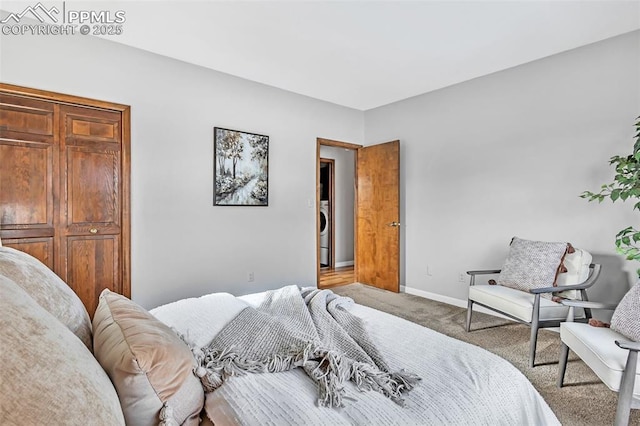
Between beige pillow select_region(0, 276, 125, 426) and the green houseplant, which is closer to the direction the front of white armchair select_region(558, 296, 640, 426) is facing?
the beige pillow

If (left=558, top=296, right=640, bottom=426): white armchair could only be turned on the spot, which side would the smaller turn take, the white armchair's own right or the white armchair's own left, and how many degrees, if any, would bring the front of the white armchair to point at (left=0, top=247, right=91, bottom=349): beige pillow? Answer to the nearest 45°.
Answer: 0° — it already faces it

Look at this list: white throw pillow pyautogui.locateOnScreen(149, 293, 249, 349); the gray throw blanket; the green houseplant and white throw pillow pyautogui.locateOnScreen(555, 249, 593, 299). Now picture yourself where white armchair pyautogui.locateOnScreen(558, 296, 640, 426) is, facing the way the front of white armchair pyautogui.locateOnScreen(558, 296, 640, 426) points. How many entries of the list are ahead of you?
2

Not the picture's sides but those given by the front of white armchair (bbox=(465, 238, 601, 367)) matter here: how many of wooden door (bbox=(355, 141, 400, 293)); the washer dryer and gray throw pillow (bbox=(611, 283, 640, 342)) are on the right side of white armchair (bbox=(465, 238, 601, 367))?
2

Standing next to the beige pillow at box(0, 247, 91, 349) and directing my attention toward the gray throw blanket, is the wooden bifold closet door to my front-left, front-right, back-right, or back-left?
back-left

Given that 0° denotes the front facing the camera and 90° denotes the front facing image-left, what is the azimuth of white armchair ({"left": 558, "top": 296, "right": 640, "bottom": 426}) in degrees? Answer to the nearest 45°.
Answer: approximately 45°

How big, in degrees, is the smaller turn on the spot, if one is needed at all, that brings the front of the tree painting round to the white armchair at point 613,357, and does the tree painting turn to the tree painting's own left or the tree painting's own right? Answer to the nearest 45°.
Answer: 0° — it already faces it

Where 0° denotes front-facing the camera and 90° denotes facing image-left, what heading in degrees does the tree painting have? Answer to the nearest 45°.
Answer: approximately 315°

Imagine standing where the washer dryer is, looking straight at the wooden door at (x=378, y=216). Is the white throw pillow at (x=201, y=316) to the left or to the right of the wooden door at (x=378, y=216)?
right

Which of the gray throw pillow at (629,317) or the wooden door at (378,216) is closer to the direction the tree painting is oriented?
the gray throw pillow

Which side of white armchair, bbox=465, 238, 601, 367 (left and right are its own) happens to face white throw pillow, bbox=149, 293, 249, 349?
front

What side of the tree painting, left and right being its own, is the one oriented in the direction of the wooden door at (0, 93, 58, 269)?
right

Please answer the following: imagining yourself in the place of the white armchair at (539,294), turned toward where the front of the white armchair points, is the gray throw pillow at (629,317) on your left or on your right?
on your left

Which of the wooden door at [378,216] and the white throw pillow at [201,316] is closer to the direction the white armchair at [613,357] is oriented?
the white throw pillow

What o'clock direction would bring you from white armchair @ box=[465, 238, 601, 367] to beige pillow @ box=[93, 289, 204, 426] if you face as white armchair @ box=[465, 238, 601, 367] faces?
The beige pillow is roughly at 11 o'clock from the white armchair.

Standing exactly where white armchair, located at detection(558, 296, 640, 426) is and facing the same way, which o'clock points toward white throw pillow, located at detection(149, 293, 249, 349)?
The white throw pillow is roughly at 12 o'clock from the white armchair.

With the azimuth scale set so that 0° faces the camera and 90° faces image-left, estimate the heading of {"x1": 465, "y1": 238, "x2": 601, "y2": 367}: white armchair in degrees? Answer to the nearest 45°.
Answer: approximately 45°

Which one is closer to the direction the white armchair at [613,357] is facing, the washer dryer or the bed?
the bed
